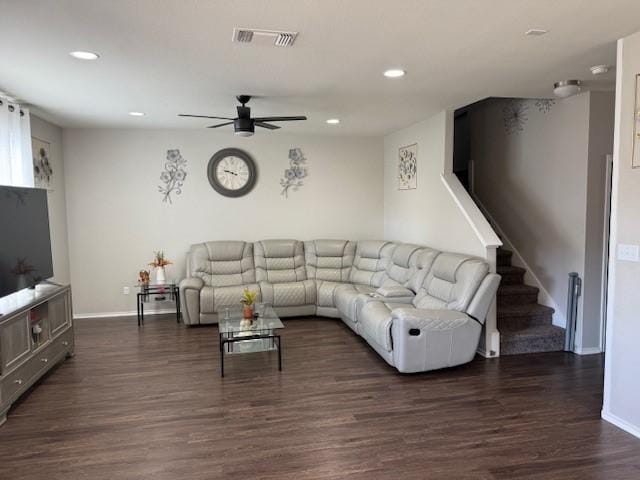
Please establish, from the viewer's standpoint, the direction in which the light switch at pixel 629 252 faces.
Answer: facing the viewer and to the left of the viewer

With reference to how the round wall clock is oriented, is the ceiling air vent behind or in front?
in front

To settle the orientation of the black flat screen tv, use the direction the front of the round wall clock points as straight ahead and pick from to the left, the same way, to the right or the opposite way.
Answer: to the left

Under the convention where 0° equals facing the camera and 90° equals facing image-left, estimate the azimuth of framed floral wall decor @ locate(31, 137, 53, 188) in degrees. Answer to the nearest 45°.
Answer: approximately 315°

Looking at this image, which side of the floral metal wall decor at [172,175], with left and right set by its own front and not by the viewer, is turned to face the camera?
front

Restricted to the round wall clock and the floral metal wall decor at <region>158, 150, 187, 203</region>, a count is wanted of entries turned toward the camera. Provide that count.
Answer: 2

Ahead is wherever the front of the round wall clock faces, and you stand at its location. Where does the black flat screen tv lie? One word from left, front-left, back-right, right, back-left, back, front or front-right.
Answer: front-right

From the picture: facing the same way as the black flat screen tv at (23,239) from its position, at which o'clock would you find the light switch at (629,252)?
The light switch is roughly at 12 o'clock from the black flat screen tv.

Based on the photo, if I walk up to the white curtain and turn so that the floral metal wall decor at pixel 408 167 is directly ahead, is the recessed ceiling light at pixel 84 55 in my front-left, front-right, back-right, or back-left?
front-right

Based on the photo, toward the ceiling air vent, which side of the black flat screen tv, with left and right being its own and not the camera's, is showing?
front

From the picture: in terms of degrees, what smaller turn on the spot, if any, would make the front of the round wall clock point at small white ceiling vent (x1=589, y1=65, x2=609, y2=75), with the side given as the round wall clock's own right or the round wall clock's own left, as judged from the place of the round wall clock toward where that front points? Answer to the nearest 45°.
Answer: approximately 45° to the round wall clock's own left

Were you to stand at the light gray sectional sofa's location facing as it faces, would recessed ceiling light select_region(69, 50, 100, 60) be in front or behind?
in front

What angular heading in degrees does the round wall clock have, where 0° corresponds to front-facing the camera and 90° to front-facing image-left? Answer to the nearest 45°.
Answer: approximately 0°

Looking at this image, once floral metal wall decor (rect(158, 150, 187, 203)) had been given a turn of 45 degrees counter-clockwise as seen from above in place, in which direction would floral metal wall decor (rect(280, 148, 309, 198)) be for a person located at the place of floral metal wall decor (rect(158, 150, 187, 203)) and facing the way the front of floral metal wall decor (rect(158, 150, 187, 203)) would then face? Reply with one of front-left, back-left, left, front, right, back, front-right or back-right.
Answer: front-left

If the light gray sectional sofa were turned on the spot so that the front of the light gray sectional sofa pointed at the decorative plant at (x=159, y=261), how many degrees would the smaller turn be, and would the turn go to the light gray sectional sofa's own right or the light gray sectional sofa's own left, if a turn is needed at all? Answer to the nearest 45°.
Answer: approximately 45° to the light gray sectional sofa's own right

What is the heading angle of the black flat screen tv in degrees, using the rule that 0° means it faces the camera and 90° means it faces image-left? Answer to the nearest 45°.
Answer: approximately 315°

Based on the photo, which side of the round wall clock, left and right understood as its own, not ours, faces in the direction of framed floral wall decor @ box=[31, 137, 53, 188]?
right

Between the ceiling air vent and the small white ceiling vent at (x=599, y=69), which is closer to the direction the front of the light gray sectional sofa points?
the ceiling air vent

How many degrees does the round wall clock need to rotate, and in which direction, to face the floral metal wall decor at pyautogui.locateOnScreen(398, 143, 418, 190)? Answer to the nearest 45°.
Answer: approximately 90° to its left

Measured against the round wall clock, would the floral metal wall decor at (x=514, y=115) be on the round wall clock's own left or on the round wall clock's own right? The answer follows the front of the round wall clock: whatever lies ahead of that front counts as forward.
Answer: on the round wall clock's own left

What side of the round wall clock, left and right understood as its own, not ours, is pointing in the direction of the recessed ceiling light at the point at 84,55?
front
